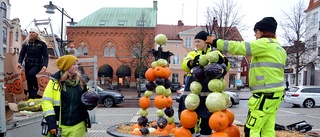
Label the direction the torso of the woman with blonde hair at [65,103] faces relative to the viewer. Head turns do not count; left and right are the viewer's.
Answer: facing the viewer and to the right of the viewer

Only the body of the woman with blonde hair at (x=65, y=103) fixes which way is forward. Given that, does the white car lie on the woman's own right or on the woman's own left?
on the woman's own left

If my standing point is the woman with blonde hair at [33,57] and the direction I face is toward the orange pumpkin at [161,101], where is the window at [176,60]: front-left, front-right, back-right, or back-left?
back-left

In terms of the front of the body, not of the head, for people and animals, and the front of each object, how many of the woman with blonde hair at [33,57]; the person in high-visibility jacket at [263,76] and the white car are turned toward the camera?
1

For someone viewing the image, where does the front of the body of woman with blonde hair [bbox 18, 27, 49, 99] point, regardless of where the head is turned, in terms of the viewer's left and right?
facing the viewer

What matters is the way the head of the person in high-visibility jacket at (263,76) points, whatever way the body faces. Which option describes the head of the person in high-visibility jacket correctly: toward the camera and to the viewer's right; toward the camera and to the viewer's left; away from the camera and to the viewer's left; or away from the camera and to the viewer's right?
away from the camera and to the viewer's left

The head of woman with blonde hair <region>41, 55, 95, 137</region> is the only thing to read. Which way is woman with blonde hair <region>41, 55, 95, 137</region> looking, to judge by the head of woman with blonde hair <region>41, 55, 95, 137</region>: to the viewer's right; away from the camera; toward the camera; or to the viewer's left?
to the viewer's right

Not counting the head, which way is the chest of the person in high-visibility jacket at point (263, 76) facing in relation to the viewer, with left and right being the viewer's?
facing away from the viewer and to the left of the viewer

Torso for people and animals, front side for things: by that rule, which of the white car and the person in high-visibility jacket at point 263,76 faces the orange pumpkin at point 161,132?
the person in high-visibility jacket

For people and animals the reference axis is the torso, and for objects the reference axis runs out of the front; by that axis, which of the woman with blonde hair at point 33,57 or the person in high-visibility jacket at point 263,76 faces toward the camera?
the woman with blonde hair

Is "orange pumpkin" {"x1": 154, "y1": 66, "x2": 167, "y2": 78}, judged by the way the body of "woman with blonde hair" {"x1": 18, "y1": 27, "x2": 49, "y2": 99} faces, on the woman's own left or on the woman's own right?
on the woman's own left
